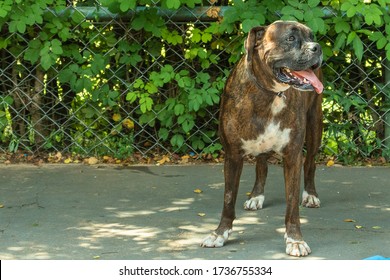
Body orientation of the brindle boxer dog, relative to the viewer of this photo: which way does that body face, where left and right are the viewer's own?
facing the viewer

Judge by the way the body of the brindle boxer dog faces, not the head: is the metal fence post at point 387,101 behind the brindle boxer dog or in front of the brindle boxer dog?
behind

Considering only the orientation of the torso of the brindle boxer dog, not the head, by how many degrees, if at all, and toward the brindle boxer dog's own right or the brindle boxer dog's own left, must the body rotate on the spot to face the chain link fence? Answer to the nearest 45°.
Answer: approximately 135° to the brindle boxer dog's own right
